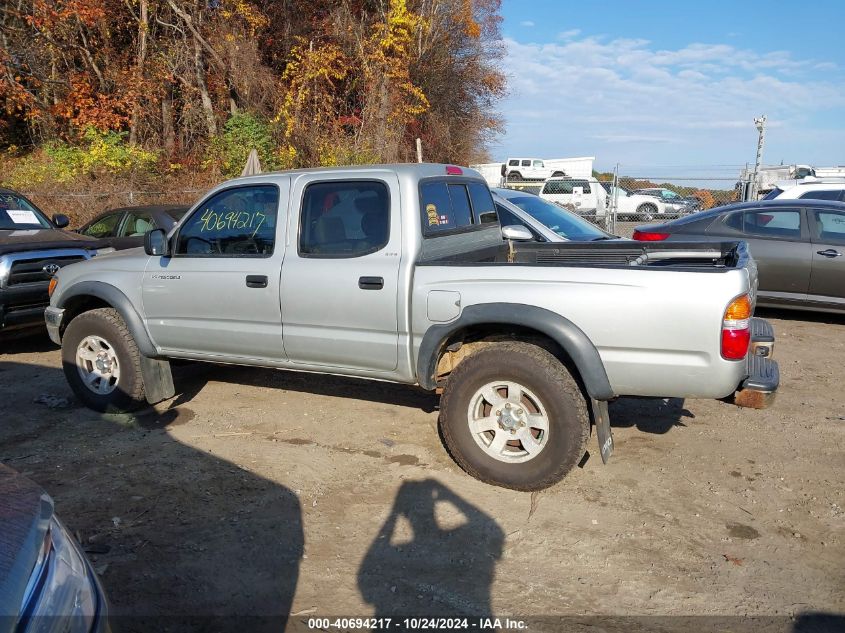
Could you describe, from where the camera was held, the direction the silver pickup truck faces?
facing away from the viewer and to the left of the viewer

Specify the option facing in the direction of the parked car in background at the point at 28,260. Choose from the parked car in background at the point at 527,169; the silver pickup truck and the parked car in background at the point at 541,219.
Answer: the silver pickup truck

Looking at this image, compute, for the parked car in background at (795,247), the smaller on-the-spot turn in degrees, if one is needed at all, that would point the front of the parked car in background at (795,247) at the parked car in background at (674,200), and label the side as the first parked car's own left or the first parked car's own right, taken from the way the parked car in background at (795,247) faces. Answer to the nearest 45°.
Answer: approximately 90° to the first parked car's own left

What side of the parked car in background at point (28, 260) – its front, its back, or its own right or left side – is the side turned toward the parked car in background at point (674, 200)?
left

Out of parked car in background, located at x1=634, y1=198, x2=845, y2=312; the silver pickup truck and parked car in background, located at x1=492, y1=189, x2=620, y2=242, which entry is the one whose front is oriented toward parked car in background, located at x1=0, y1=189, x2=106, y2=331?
the silver pickup truck

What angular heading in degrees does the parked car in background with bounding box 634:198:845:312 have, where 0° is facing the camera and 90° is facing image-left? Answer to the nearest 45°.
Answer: approximately 270°

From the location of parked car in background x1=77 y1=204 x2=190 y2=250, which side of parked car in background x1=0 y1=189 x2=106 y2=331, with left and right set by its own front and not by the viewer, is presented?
left

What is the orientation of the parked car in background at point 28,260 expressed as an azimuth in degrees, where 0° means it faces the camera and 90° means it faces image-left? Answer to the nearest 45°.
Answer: approximately 315°

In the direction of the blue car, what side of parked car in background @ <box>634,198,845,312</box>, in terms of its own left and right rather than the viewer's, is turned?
right
